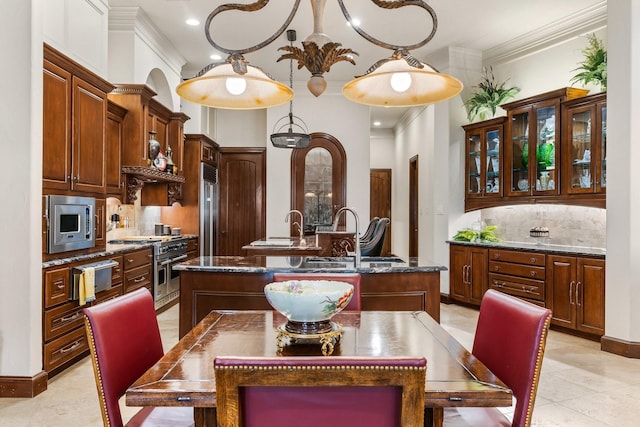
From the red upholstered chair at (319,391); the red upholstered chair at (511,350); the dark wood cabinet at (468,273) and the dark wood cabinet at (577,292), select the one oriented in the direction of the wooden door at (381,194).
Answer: the red upholstered chair at (319,391)

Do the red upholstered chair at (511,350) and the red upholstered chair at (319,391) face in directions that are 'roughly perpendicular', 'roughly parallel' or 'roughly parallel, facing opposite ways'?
roughly perpendicular

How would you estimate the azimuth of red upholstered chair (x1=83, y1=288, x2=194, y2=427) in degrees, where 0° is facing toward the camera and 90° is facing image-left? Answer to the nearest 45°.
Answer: approximately 315°

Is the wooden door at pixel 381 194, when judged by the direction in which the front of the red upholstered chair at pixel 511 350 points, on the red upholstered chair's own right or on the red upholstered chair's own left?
on the red upholstered chair's own right

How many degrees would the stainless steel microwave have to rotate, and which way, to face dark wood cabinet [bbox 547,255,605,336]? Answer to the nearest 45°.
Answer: approximately 45° to its left

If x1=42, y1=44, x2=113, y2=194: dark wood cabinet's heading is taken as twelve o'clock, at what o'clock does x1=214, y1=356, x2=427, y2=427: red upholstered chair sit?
The red upholstered chair is roughly at 1 o'clock from the dark wood cabinet.

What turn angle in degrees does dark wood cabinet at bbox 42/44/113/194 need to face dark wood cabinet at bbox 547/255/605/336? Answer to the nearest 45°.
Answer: approximately 45° to its left

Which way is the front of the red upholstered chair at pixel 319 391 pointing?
away from the camera

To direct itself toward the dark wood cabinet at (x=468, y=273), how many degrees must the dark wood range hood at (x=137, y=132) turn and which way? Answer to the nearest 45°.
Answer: approximately 45° to its left

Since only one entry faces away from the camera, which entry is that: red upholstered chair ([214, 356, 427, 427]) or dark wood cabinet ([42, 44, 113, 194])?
the red upholstered chair
